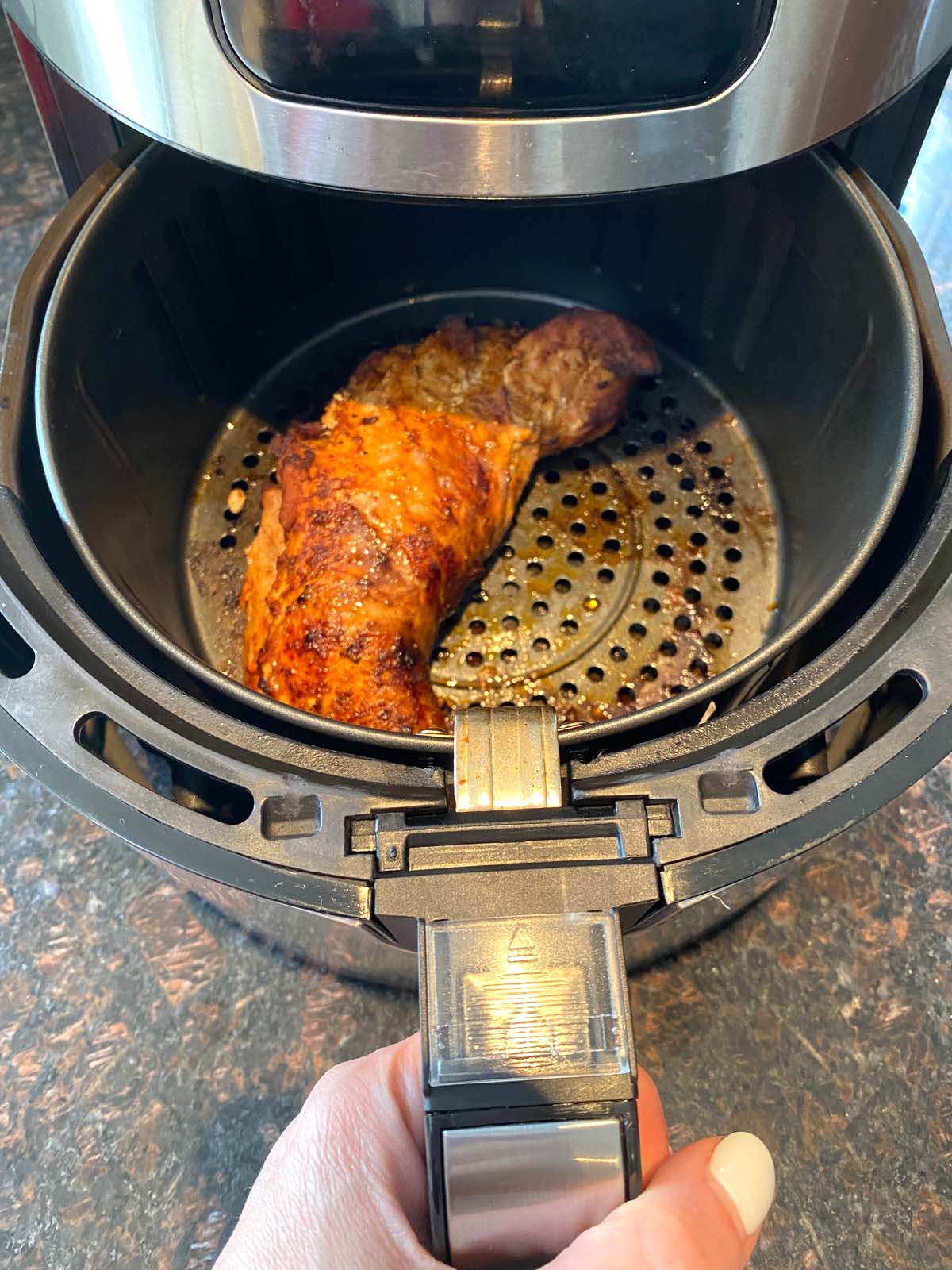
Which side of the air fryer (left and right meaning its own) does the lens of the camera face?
front
